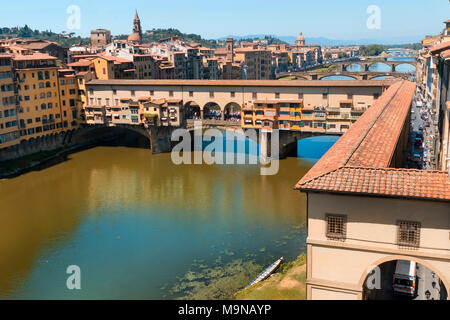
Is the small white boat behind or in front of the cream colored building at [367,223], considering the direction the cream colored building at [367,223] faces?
behind

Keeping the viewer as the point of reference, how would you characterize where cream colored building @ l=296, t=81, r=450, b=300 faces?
facing the viewer

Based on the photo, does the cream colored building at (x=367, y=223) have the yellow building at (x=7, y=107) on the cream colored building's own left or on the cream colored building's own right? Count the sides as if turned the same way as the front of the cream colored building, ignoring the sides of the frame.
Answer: on the cream colored building's own right
